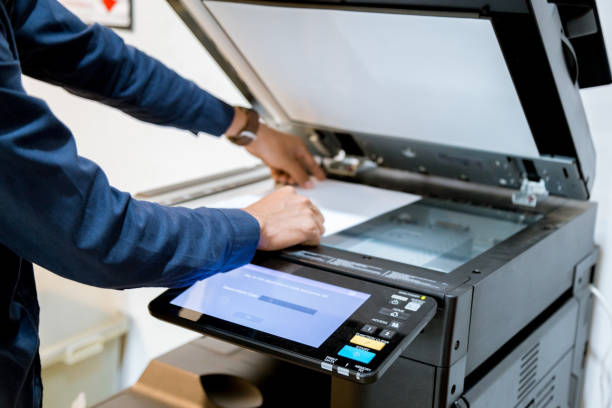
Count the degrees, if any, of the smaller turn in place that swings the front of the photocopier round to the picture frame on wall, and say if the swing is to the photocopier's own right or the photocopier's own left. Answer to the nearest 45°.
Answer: approximately 90° to the photocopier's own right

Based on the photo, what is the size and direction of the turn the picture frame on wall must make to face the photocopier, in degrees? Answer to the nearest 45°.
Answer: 0° — it already faces it

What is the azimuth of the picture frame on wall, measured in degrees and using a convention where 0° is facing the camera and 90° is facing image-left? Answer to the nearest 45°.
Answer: approximately 0°

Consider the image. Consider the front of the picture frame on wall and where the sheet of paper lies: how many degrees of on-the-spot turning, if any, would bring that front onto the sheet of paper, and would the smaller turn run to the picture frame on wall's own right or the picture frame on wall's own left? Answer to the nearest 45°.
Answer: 0° — it already faces it
